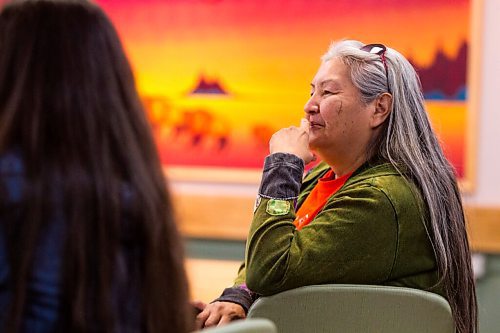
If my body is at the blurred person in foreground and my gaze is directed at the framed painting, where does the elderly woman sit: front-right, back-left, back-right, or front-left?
front-right

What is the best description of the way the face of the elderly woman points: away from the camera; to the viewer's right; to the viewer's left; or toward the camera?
to the viewer's left

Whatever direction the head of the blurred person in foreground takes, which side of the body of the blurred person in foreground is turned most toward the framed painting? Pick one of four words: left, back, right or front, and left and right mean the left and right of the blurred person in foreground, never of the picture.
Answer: front

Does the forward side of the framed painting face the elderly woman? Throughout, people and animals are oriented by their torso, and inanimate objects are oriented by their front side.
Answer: yes

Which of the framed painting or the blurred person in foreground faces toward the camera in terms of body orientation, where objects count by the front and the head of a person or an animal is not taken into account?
the framed painting

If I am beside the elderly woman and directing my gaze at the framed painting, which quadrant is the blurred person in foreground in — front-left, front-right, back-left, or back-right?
back-left

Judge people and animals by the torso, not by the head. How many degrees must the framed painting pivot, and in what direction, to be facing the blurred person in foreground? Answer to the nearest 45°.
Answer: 0° — it already faces them

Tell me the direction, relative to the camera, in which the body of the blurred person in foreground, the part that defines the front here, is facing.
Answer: away from the camera

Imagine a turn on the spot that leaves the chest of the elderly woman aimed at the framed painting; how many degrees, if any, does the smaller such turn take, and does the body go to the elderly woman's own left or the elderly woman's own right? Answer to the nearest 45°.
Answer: approximately 90° to the elderly woman's own right

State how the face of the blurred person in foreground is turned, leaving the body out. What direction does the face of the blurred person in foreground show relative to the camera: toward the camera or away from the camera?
away from the camera

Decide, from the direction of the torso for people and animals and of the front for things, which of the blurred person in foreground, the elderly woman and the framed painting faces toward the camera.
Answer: the framed painting

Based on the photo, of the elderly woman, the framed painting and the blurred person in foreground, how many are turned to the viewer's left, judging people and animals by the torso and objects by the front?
1

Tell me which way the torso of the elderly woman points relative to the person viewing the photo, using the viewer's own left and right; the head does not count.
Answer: facing to the left of the viewer

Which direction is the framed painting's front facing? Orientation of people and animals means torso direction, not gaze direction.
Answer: toward the camera
